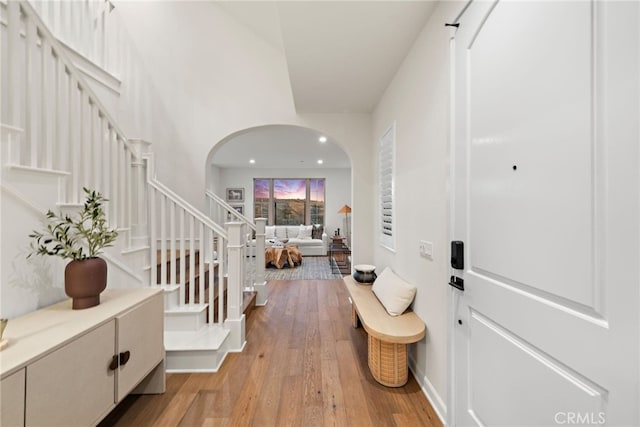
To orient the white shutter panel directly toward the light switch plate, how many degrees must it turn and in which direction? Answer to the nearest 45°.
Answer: approximately 90° to its left

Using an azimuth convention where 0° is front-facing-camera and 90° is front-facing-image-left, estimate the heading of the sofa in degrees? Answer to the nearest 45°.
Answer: approximately 0°

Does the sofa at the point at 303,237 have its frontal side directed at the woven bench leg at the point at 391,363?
yes

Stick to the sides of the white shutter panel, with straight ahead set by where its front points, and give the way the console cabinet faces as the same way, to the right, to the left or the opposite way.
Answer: the opposite way

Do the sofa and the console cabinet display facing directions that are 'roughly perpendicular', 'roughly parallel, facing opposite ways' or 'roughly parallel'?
roughly perpendicular

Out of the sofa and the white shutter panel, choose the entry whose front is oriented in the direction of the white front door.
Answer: the sofa

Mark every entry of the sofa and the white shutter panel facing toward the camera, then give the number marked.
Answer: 1

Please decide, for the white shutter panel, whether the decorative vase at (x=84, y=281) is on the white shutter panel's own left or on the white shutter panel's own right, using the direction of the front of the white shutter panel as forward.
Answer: on the white shutter panel's own left

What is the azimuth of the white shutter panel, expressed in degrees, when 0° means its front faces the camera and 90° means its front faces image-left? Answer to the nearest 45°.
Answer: approximately 90°

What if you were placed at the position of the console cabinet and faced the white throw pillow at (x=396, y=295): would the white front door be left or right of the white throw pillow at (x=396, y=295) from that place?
right
